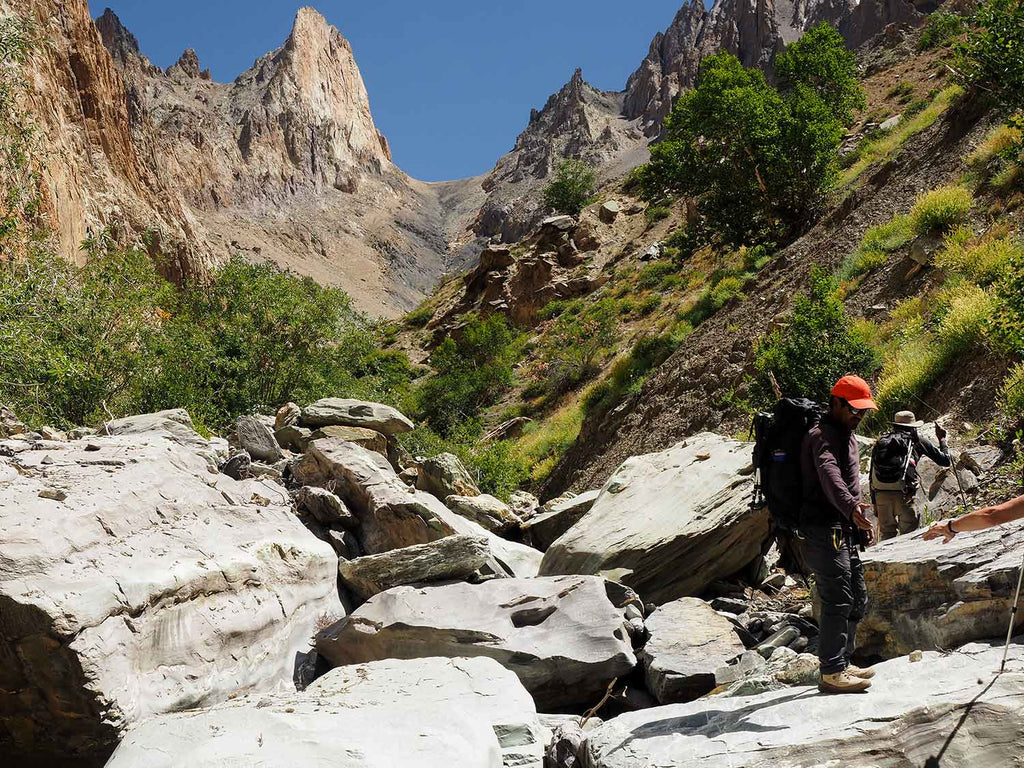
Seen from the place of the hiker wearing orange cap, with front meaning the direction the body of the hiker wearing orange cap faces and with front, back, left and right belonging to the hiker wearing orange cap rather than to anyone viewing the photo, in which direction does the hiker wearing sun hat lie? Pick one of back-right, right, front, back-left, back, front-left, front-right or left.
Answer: left

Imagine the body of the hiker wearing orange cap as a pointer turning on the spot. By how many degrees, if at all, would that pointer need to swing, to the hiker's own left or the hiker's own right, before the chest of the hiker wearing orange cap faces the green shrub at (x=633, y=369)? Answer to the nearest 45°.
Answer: approximately 90° to the hiker's own left

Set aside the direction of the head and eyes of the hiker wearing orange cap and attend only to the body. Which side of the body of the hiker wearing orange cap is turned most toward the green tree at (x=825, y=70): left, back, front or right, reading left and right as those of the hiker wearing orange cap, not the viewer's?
left

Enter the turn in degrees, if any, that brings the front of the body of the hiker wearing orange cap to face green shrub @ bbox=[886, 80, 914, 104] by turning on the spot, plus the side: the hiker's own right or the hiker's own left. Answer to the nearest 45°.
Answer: approximately 90° to the hiker's own left

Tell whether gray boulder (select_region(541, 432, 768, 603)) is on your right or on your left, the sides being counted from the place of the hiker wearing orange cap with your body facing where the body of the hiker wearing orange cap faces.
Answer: on your left

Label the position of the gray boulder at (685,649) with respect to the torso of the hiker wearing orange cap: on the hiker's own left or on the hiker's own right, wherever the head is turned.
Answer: on the hiker's own left

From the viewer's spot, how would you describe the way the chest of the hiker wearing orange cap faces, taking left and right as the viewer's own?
facing to the right of the viewer

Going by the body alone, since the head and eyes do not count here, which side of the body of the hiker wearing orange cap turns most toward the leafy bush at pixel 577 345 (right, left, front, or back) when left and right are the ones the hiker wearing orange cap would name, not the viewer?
left

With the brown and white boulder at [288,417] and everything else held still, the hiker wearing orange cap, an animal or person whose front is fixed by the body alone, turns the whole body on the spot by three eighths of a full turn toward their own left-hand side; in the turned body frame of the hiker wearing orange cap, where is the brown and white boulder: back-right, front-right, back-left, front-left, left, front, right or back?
front

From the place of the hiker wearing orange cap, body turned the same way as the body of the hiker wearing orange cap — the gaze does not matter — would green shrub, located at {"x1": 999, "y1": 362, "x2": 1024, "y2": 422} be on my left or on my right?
on my left

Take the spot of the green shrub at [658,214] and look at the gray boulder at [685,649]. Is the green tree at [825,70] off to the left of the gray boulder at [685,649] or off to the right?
left

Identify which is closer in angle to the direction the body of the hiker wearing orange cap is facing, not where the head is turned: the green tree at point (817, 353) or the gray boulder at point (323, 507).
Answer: the green tree

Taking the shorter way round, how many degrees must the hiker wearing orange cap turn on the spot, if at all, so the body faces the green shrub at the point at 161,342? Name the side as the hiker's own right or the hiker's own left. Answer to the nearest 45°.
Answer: approximately 135° to the hiker's own left

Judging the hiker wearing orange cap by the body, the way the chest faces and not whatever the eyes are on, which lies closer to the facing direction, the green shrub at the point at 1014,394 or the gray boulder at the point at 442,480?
the green shrub

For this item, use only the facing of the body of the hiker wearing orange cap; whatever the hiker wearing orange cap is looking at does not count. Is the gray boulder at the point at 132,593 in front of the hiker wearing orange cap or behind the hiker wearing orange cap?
behind

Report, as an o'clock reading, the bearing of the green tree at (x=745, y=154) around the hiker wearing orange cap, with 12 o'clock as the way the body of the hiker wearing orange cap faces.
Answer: The green tree is roughly at 9 o'clock from the hiker wearing orange cap.
